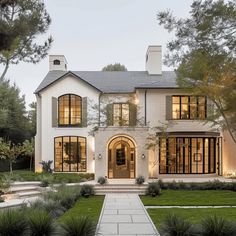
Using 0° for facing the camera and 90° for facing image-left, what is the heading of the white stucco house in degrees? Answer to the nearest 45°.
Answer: approximately 0°

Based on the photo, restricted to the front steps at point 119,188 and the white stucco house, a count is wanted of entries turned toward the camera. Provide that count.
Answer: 2

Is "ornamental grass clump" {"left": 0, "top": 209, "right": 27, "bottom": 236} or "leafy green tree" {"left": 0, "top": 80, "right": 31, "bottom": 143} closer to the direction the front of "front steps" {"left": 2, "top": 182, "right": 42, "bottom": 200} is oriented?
the ornamental grass clump

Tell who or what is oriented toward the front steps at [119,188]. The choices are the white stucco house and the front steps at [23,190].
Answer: the white stucco house
